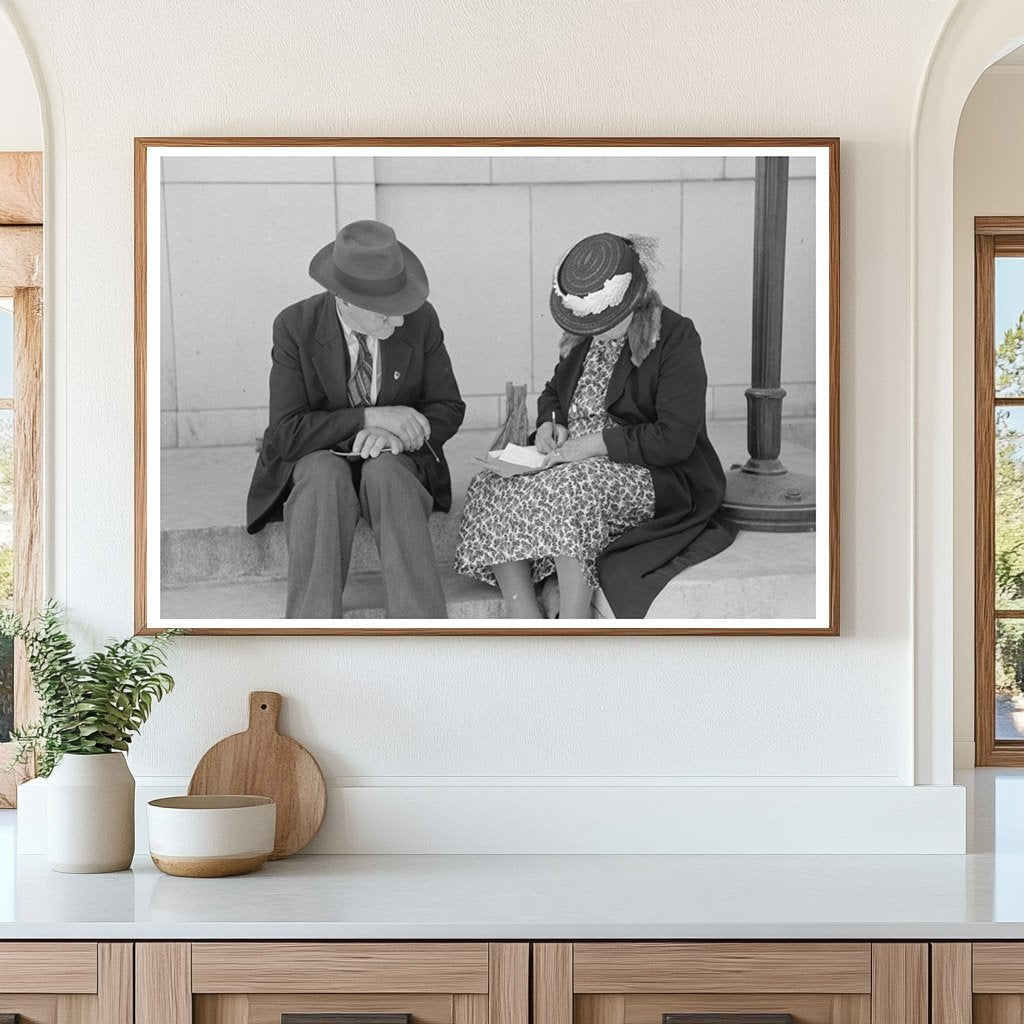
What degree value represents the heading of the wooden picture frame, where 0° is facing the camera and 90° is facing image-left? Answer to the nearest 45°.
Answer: approximately 0°

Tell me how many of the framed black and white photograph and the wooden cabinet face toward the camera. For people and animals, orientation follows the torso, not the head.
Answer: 2

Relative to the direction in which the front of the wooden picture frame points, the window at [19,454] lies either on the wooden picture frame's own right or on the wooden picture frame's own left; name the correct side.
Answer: on the wooden picture frame's own right

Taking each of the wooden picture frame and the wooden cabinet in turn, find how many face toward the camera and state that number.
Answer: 2
